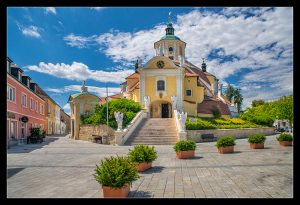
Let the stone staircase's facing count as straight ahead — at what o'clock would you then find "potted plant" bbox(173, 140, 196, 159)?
The potted plant is roughly at 12 o'clock from the stone staircase.

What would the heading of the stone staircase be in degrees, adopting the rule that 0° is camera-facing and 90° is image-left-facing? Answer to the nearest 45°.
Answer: approximately 0°

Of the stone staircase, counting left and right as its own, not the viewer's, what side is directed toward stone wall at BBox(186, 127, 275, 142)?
left

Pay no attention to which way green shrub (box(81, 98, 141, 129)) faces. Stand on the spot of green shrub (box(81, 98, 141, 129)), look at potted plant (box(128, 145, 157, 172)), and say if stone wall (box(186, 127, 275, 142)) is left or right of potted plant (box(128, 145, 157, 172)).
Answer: left

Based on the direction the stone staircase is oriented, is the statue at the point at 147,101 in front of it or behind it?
behind

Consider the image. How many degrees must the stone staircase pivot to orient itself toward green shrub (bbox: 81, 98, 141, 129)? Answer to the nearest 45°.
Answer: approximately 135° to its right

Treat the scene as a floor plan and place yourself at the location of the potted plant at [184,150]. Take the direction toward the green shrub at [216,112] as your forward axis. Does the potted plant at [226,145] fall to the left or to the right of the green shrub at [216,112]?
right

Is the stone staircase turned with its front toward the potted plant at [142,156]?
yes

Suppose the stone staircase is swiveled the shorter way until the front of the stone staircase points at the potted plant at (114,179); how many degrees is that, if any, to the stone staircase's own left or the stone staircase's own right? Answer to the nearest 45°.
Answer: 0° — it already faces it
